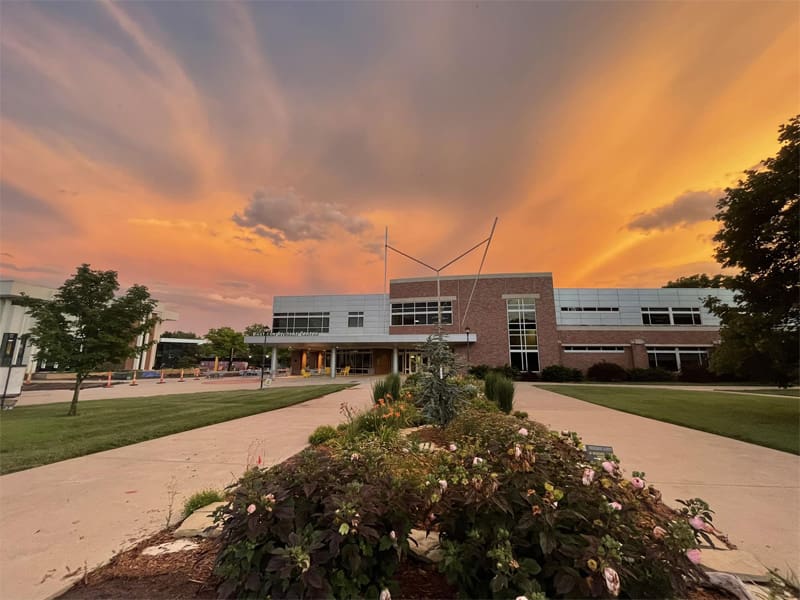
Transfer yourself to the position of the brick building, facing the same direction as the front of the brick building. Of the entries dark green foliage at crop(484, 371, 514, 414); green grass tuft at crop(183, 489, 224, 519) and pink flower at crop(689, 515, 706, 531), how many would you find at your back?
0

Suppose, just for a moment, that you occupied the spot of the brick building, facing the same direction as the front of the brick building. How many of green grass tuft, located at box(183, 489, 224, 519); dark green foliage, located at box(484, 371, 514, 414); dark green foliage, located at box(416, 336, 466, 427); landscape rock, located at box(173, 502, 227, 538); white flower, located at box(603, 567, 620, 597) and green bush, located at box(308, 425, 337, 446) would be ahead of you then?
6

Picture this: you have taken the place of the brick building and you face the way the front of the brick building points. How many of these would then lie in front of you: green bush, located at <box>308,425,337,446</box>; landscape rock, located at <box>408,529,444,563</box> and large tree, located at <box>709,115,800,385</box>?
3

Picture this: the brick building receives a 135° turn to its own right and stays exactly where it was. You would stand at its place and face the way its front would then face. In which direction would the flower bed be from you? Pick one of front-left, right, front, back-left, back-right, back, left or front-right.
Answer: back-left

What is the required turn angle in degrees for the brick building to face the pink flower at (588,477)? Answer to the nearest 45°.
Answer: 0° — it already faces it

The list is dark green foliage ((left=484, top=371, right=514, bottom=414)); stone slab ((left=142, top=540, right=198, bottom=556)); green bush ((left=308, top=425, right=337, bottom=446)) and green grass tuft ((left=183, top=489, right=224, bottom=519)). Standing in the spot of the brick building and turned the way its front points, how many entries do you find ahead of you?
4

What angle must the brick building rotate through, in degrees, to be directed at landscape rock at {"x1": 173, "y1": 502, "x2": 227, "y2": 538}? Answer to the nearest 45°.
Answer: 0° — it already faces it

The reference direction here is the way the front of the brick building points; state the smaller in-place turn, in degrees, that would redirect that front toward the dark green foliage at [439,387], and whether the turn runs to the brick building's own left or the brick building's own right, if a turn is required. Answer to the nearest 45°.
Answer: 0° — it already faces it

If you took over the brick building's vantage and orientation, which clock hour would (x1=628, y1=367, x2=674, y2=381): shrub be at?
The shrub is roughly at 9 o'clock from the brick building.

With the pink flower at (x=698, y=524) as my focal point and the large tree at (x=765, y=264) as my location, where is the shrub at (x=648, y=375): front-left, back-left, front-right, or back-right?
back-right

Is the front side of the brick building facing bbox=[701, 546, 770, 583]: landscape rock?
yes

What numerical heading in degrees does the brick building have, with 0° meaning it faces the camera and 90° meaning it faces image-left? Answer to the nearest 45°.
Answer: approximately 0°

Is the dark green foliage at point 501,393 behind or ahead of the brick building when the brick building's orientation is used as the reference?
ahead

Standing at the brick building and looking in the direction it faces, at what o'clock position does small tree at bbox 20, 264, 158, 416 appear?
The small tree is roughly at 1 o'clock from the brick building.

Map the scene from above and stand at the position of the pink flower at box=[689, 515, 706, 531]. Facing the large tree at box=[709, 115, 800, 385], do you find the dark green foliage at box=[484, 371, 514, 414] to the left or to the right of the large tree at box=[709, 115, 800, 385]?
left

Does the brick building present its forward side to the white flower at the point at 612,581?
yes
